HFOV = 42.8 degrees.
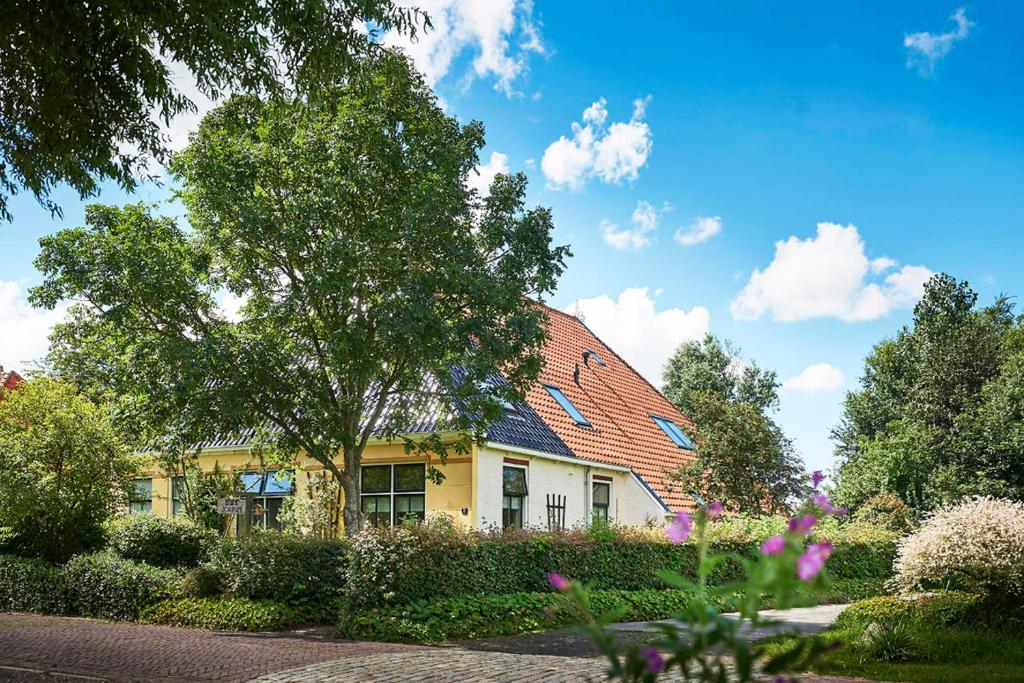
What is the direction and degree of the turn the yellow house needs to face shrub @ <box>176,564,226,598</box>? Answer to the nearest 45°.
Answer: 0° — it already faces it

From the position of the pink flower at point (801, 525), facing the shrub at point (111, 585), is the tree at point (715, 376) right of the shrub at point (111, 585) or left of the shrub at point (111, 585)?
right

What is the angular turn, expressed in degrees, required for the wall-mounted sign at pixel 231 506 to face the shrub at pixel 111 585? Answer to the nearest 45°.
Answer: approximately 45° to its right

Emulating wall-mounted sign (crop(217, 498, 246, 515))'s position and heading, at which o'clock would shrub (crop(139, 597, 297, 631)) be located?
The shrub is roughly at 12 o'clock from the wall-mounted sign.

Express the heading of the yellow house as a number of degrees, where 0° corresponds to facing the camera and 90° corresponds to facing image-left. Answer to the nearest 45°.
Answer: approximately 45°

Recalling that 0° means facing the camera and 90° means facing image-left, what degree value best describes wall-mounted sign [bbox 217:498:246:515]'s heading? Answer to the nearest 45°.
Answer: approximately 0°

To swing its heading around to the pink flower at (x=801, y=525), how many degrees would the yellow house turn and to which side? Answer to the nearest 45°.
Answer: approximately 45° to its left

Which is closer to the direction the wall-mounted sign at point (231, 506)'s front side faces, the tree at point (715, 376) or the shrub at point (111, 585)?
the shrub
